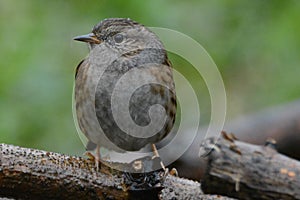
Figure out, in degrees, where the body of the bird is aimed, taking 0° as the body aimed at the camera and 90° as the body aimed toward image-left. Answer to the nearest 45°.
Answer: approximately 45°

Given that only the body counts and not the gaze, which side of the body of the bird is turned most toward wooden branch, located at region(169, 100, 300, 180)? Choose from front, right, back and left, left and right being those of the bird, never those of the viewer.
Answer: back
